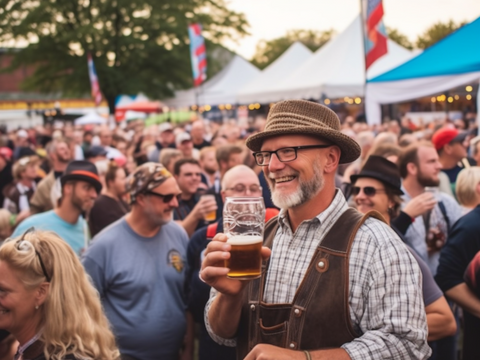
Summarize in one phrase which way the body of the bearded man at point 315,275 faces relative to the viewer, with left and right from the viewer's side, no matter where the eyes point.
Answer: facing the viewer and to the left of the viewer

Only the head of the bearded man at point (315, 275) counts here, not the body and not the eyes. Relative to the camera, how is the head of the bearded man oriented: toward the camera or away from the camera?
toward the camera

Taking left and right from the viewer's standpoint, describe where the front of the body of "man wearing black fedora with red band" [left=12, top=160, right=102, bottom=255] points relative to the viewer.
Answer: facing the viewer and to the right of the viewer

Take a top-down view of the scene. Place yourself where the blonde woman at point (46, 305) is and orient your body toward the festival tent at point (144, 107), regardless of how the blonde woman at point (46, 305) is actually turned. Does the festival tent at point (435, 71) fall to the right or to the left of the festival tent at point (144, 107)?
right

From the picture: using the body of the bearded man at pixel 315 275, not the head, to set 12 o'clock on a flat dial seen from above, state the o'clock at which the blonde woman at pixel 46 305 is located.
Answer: The blonde woman is roughly at 2 o'clock from the bearded man.

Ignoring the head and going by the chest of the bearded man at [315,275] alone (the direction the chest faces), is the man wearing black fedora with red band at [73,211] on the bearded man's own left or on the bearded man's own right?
on the bearded man's own right

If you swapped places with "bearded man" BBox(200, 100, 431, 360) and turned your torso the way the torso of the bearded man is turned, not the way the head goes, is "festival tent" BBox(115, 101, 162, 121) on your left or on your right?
on your right

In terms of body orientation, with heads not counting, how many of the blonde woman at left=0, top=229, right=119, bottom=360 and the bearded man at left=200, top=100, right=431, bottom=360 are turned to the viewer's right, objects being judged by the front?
0
